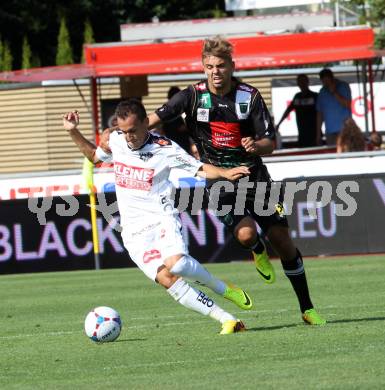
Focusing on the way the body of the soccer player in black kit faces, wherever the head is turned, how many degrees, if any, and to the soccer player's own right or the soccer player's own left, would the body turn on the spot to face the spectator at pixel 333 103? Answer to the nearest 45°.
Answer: approximately 180°

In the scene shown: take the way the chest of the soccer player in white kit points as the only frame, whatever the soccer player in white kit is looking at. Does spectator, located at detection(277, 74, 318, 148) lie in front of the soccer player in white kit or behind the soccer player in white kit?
behind

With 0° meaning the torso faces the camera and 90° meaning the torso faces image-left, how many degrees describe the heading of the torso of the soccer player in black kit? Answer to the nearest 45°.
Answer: approximately 0°

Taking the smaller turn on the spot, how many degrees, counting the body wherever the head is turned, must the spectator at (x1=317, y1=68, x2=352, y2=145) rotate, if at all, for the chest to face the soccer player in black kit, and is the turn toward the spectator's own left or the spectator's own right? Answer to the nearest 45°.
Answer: approximately 45° to the spectator's own left

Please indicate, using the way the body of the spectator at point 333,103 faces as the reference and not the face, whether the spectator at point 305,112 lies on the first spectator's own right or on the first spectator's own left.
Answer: on the first spectator's own right

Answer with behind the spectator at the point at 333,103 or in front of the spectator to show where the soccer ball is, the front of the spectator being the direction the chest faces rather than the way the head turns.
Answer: in front

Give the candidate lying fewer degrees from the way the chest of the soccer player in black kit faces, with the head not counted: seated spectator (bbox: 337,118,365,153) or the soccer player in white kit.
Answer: the soccer player in white kit
